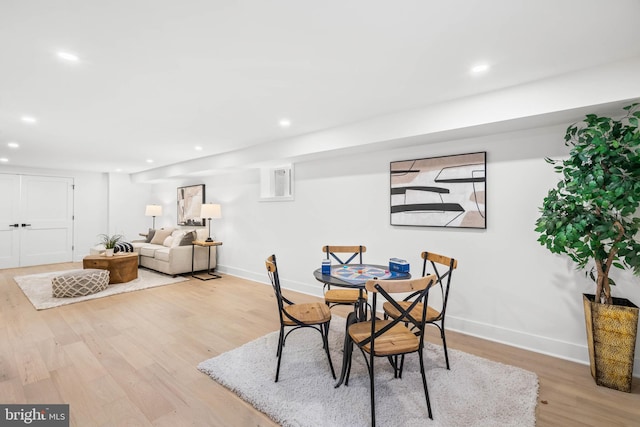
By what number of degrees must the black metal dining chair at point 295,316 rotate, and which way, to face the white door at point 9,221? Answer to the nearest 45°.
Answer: approximately 135° to its left

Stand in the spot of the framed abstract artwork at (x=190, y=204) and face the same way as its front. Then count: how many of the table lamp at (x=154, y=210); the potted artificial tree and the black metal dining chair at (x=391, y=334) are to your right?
1

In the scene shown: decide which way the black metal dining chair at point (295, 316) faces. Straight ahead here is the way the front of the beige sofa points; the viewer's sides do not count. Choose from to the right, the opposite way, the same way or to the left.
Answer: to the left

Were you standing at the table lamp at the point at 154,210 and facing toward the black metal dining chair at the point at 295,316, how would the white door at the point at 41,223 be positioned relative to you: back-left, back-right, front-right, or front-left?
back-right

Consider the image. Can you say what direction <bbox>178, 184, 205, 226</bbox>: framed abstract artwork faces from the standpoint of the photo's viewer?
facing the viewer and to the left of the viewer

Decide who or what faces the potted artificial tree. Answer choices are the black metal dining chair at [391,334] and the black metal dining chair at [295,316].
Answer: the black metal dining chair at [295,316]

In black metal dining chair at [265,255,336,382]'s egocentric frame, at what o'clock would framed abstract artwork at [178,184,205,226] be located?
The framed abstract artwork is roughly at 8 o'clock from the black metal dining chair.

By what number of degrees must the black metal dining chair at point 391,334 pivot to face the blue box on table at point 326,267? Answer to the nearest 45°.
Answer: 0° — it already faces it

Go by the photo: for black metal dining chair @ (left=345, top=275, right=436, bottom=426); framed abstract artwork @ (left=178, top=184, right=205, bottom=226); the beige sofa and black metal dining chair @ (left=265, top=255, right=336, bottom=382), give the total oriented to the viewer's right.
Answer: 1

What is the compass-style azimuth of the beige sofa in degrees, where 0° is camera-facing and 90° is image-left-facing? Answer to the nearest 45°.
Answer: approximately 45°

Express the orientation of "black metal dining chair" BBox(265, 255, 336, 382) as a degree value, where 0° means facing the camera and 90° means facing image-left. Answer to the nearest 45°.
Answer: approximately 270°

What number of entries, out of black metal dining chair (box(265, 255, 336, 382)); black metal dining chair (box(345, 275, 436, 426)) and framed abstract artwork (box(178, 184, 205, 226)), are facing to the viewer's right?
1

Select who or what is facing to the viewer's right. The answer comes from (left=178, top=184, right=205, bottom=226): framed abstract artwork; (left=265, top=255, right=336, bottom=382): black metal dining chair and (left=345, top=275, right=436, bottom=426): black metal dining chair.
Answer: (left=265, top=255, right=336, bottom=382): black metal dining chair

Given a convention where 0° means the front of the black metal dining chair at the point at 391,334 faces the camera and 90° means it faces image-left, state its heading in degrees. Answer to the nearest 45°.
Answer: approximately 135°

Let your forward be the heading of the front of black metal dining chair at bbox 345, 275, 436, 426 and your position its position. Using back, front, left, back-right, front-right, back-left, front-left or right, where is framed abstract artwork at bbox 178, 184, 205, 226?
front
